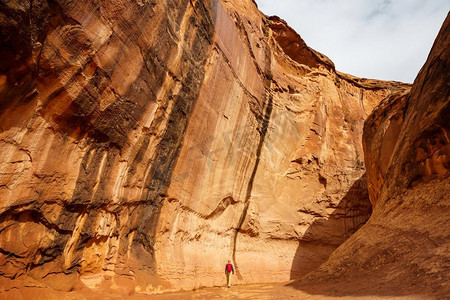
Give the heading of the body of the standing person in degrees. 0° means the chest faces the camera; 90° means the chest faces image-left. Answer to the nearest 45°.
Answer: approximately 180°
